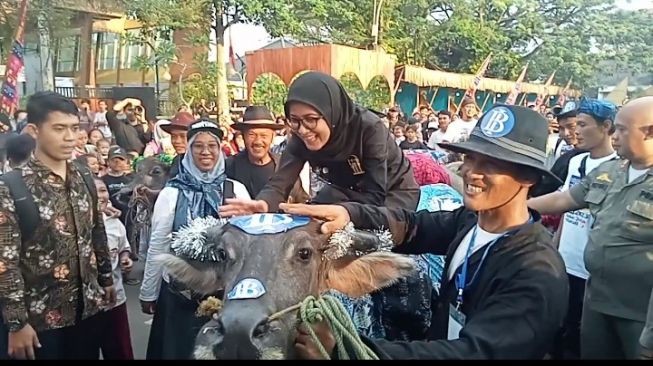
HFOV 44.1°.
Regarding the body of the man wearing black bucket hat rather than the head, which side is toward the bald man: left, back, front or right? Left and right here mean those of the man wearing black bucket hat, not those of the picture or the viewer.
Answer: back

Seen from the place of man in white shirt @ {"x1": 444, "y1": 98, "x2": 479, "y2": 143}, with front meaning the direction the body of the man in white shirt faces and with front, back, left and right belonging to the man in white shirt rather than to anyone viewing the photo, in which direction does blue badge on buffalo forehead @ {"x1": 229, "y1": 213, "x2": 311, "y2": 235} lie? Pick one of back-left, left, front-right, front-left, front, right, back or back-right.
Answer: front

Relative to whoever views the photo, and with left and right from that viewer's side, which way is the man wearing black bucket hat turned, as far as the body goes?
facing the viewer and to the left of the viewer

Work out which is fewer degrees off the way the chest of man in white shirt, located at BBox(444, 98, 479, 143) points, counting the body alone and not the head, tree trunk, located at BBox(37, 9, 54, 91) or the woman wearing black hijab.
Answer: the woman wearing black hijab

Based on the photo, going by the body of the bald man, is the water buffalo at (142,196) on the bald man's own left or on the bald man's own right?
on the bald man's own right

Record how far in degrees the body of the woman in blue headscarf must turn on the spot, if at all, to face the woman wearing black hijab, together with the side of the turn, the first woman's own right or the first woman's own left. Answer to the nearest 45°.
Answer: approximately 45° to the first woman's own left

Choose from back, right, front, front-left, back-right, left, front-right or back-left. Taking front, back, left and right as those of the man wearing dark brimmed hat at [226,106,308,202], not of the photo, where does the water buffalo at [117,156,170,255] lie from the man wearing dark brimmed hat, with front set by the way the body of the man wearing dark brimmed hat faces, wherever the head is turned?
back-right

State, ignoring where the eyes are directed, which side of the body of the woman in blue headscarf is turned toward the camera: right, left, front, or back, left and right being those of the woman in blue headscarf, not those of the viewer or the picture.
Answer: front

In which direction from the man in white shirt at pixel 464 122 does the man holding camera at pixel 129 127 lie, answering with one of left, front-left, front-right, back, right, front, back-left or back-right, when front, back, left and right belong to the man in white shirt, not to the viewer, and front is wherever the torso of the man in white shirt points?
right

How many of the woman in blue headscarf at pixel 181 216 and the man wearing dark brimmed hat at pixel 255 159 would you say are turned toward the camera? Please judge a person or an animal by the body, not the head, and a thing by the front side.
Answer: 2

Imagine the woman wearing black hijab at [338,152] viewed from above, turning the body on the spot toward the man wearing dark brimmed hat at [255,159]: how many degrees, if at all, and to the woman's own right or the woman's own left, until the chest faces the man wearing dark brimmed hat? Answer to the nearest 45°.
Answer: approximately 135° to the woman's own right

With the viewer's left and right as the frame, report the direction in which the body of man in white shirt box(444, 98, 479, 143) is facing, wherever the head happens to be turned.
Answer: facing the viewer

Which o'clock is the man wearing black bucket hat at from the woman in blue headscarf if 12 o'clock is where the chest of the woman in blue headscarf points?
The man wearing black bucket hat is roughly at 11 o'clock from the woman in blue headscarf.

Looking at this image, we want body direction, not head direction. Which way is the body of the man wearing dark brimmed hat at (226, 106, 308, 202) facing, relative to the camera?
toward the camera

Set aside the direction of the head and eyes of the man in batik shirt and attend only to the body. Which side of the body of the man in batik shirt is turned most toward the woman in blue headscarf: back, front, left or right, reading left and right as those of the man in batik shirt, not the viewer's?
left

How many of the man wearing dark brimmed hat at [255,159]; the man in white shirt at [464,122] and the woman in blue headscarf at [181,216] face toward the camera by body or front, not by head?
3

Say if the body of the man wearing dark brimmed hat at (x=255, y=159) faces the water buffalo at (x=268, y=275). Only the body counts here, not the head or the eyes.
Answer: yes

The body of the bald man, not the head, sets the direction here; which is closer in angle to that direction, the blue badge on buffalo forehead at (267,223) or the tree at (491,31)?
the blue badge on buffalo forehead

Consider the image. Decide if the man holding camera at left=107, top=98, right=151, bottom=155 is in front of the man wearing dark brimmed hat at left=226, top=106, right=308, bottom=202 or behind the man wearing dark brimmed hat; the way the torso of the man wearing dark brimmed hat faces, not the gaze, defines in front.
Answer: behind
